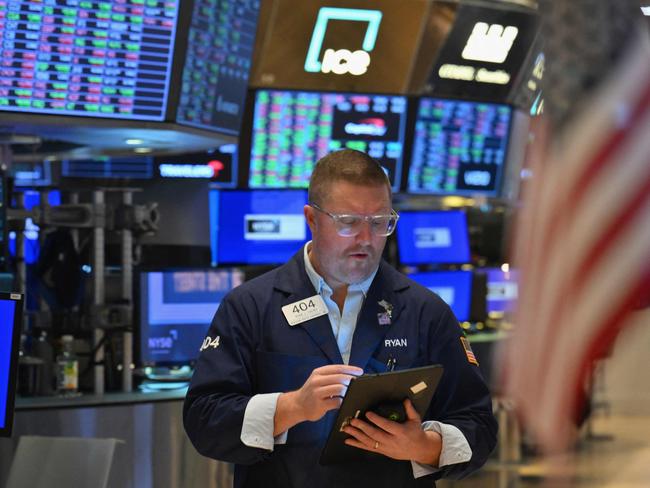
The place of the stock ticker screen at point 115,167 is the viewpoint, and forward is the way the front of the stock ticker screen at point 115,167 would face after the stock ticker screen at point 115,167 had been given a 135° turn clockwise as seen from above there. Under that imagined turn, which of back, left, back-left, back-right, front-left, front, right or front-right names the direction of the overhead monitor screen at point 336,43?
back-right

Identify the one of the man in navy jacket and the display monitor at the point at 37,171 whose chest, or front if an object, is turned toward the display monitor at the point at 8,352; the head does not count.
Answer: the display monitor at the point at 37,171

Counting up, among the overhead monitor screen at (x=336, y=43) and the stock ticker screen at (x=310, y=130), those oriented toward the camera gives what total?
2

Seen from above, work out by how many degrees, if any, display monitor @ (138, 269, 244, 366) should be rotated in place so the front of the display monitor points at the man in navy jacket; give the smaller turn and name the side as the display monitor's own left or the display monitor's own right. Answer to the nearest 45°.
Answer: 0° — it already faces them

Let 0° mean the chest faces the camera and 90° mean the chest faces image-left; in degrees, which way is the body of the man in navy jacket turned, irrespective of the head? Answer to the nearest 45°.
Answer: approximately 0°

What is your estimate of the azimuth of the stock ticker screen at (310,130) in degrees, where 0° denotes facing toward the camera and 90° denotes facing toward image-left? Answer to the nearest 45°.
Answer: approximately 0°

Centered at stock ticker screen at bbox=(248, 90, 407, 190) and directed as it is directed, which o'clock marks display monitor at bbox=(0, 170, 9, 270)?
The display monitor is roughly at 1 o'clock from the stock ticker screen.

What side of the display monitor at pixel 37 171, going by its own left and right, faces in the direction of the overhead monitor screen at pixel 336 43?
left

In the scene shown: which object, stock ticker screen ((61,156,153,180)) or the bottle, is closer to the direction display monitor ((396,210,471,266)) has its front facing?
the bottle

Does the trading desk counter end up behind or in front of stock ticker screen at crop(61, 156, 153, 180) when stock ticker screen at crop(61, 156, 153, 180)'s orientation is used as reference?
in front

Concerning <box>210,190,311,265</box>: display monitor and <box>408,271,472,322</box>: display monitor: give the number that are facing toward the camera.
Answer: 2
